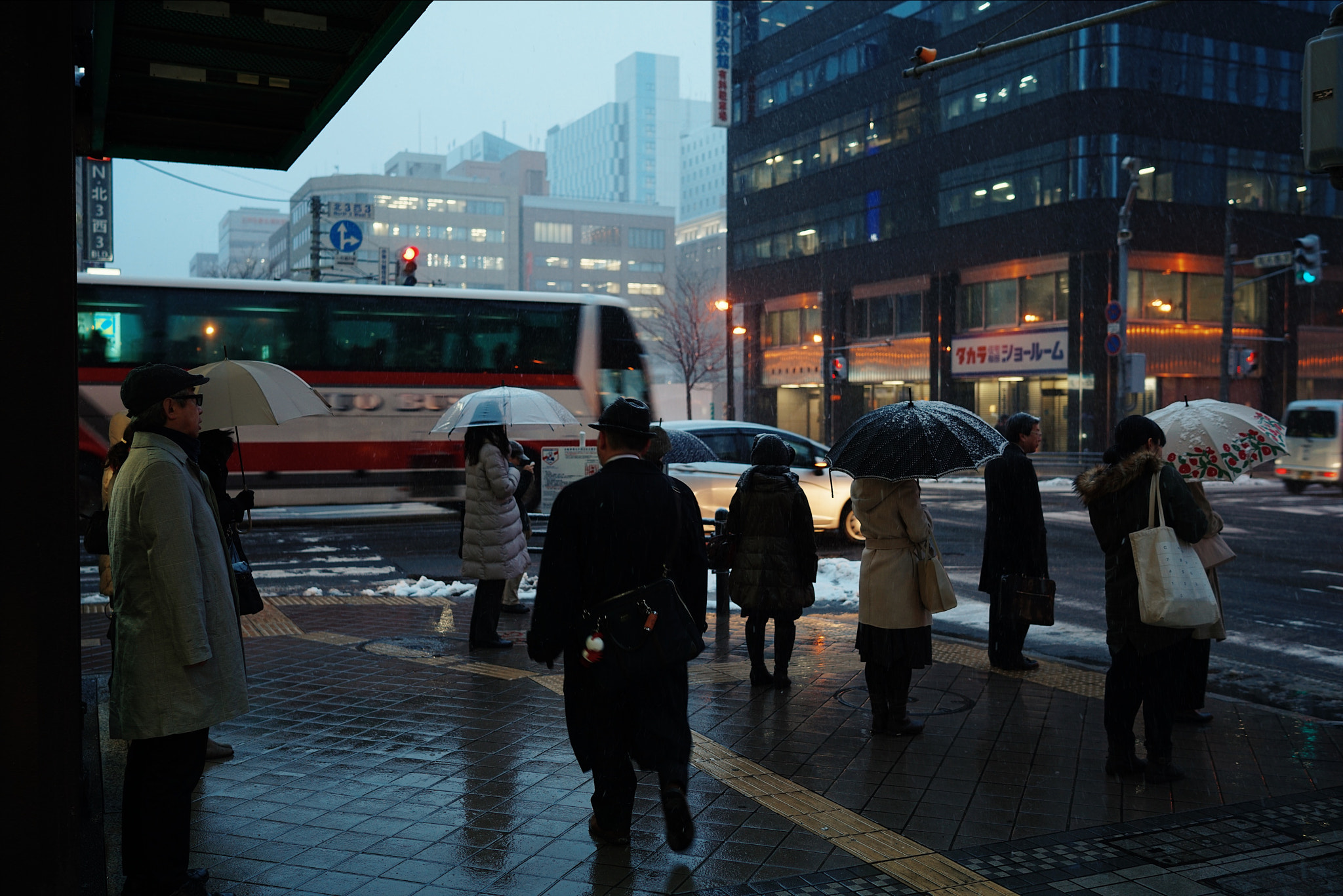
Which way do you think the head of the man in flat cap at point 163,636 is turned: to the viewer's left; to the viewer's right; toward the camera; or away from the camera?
to the viewer's right

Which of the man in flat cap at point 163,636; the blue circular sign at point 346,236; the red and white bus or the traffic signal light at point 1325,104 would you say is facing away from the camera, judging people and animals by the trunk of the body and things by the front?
the traffic signal light

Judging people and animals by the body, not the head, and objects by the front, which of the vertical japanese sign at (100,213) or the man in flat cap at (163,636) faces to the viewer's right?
the man in flat cap

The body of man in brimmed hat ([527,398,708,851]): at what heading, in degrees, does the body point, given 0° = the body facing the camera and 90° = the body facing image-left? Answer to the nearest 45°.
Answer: approximately 180°

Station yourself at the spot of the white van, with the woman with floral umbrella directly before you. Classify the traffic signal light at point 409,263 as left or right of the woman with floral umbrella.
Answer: right

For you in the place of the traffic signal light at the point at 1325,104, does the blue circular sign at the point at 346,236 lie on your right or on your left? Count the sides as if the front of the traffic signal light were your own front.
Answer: on your left

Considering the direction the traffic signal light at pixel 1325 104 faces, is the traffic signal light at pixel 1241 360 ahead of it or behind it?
ahead

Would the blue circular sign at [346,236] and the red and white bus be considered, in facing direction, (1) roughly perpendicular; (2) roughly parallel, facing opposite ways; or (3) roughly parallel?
roughly perpendicular

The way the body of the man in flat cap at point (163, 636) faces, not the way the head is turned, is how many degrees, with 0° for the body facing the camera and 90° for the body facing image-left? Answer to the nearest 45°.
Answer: approximately 270°

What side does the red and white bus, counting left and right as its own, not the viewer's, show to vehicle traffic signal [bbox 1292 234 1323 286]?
front

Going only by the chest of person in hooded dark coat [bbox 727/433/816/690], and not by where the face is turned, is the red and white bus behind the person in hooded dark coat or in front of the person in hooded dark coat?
in front
